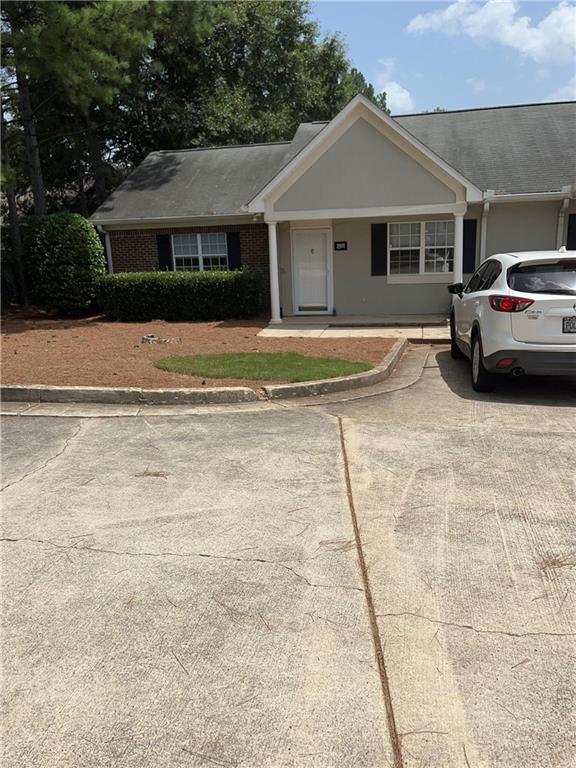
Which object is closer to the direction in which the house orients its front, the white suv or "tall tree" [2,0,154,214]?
the white suv

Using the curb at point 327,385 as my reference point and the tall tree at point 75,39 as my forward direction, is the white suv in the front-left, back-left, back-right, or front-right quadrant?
back-right

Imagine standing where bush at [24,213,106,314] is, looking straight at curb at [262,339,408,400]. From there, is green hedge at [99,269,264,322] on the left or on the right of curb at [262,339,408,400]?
left

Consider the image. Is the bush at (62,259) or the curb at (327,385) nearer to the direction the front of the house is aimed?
the curb

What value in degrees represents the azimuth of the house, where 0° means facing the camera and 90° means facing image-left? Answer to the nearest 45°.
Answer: approximately 0°

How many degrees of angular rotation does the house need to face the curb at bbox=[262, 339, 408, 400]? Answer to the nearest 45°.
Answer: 0° — it already faces it

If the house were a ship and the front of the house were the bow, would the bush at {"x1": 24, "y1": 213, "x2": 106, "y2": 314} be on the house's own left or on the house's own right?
on the house's own right

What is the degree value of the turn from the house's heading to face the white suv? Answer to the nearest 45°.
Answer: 0° — it already faces it

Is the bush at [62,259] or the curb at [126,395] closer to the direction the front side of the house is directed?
the curb
